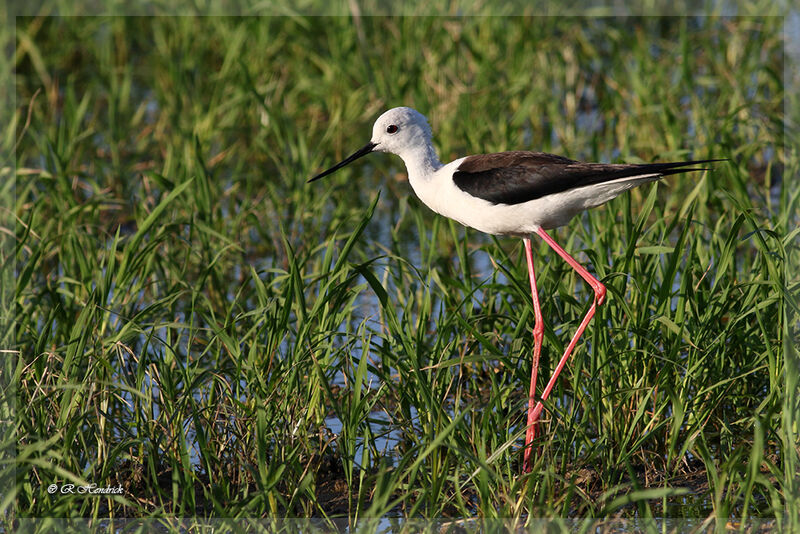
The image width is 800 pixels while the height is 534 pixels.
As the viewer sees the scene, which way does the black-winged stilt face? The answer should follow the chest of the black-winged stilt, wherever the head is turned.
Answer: to the viewer's left
